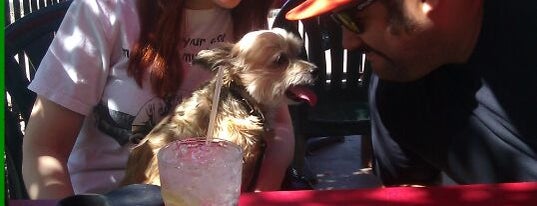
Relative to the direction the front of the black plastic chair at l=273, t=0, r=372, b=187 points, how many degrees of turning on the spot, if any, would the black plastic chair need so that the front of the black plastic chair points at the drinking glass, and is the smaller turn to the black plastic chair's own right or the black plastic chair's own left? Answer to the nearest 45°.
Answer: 0° — it already faces it

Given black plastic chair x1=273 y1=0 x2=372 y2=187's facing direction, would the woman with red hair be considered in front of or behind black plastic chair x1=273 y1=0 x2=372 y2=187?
in front

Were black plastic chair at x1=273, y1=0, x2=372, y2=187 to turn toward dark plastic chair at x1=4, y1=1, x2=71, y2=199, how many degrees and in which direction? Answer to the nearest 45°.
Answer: approximately 45° to its right

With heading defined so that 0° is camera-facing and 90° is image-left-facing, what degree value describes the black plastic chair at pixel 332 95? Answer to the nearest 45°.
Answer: approximately 0°
